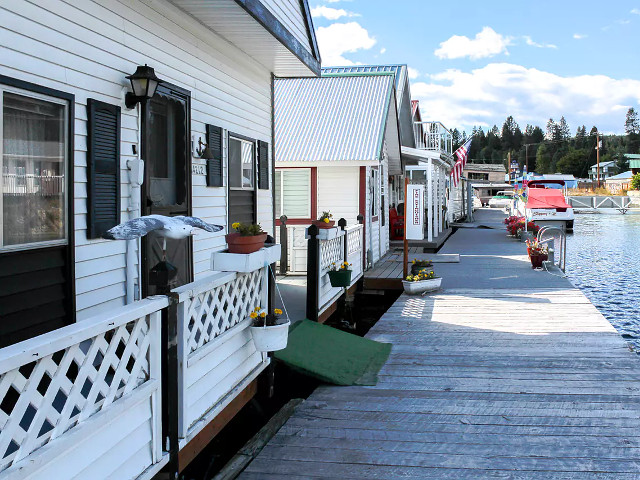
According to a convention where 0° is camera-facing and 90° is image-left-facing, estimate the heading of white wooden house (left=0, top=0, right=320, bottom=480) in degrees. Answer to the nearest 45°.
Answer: approximately 315°

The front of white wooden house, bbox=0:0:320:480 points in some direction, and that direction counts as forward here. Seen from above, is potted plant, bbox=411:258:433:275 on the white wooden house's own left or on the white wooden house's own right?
on the white wooden house's own left

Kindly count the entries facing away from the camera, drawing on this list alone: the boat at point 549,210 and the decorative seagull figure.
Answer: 1
